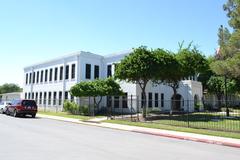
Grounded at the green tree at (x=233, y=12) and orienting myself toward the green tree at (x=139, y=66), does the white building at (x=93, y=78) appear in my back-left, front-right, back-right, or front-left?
front-right

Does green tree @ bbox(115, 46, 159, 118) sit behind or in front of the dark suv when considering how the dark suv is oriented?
behind

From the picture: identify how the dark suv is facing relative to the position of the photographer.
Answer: facing away from the viewer and to the left of the viewer

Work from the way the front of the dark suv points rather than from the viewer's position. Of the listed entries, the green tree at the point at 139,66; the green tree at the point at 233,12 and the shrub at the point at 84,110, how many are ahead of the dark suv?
0

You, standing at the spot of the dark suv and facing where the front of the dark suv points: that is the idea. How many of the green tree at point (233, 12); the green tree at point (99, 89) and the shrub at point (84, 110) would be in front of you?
0

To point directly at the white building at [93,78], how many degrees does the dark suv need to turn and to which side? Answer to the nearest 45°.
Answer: approximately 90° to its right

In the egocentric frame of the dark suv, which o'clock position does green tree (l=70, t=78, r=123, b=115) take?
The green tree is roughly at 5 o'clock from the dark suv.

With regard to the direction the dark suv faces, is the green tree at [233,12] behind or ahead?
behind

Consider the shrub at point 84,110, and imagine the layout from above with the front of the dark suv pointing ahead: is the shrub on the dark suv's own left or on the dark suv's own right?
on the dark suv's own right
